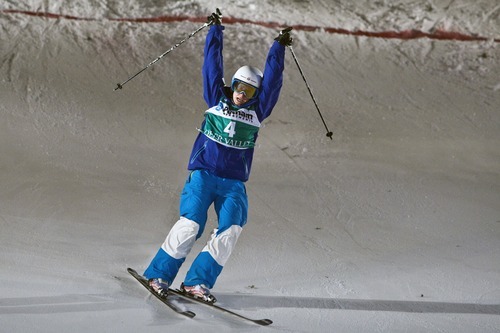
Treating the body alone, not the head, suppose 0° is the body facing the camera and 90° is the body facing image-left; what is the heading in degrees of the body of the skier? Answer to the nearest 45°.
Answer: approximately 0°

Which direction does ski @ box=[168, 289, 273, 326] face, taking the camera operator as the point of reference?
facing the viewer and to the right of the viewer
